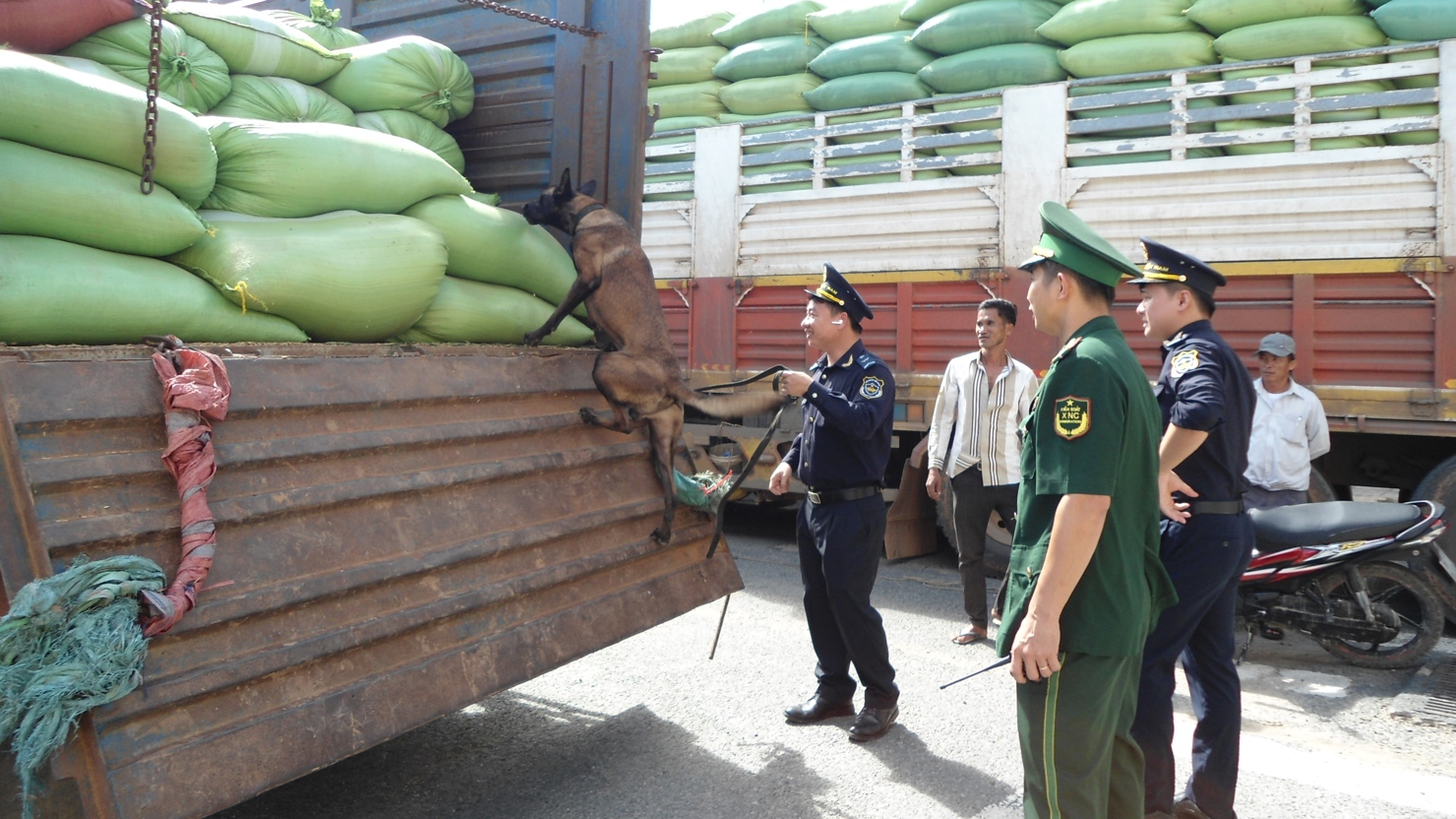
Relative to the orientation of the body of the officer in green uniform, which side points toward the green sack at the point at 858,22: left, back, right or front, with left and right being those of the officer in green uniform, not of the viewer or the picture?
right

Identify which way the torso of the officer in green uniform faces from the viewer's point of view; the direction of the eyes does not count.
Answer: to the viewer's left

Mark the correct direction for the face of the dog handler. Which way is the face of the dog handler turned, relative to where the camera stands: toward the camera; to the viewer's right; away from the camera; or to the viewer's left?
to the viewer's left

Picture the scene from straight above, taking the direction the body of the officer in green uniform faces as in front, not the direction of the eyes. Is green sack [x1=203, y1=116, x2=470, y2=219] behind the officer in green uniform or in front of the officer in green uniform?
in front

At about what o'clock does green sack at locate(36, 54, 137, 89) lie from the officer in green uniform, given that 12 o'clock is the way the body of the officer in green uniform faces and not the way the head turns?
The green sack is roughly at 12 o'clock from the officer in green uniform.

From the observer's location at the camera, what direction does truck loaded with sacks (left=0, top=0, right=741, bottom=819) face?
facing away from the viewer and to the left of the viewer

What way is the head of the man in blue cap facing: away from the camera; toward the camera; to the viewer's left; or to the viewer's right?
to the viewer's left

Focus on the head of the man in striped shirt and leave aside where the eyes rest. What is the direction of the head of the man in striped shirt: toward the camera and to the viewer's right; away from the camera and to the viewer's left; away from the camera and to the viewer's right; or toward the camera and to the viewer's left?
toward the camera and to the viewer's left

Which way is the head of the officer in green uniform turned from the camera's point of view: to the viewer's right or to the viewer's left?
to the viewer's left

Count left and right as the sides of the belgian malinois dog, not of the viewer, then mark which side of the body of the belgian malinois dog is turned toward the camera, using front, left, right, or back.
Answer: left

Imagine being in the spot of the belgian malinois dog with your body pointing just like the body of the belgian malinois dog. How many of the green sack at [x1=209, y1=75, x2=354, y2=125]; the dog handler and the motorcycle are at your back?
2
